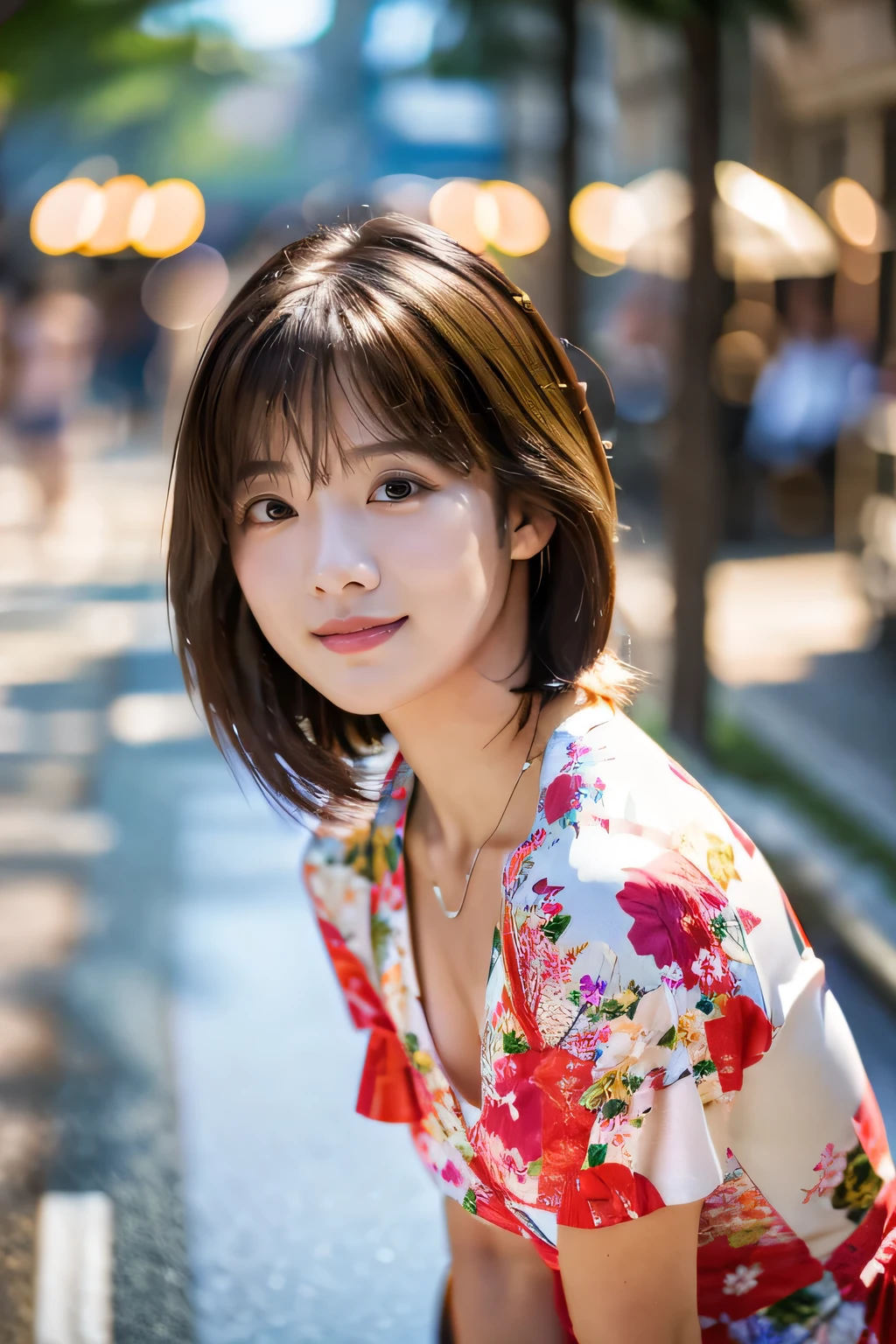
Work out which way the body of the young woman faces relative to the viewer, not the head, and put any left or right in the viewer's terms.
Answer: facing the viewer and to the left of the viewer

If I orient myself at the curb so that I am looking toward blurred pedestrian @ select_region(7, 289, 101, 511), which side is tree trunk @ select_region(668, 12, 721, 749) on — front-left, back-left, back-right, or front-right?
front-right

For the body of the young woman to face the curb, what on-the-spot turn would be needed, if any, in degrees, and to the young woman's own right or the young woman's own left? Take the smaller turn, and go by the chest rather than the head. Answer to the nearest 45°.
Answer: approximately 135° to the young woman's own right

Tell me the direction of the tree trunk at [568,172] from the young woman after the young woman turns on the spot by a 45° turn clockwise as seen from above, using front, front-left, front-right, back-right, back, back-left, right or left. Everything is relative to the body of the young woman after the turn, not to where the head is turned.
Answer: right
